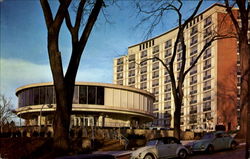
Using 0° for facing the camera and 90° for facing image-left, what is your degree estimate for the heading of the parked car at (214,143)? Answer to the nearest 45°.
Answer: approximately 45°

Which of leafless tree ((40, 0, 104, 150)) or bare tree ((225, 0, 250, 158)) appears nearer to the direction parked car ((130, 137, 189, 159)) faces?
the leafless tree

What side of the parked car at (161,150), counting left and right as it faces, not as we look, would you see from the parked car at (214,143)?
back

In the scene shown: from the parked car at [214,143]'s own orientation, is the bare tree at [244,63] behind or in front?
behind

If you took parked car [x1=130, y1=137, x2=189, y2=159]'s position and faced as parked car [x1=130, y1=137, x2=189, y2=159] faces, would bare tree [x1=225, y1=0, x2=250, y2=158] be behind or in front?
behind

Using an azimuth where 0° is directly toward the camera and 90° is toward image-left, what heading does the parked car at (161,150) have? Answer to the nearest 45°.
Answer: approximately 45°

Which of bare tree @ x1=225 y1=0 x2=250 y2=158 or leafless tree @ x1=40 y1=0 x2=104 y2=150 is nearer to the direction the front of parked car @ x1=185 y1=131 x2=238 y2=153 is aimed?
the leafless tree

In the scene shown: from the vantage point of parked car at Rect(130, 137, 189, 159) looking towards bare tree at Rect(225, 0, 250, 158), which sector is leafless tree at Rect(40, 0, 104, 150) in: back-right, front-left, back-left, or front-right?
back-left

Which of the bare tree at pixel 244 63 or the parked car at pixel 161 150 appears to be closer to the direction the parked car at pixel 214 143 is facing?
the parked car
